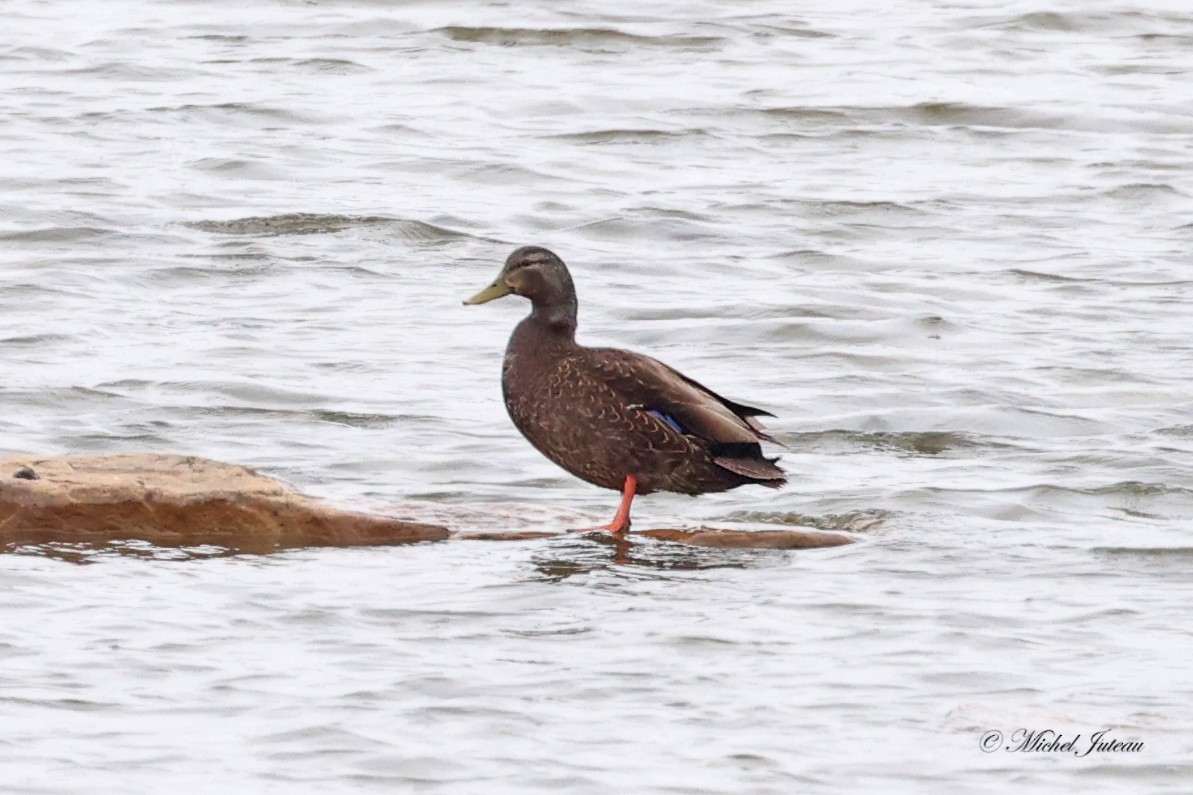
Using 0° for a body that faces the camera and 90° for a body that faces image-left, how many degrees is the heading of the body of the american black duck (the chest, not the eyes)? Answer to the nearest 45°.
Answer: approximately 90°

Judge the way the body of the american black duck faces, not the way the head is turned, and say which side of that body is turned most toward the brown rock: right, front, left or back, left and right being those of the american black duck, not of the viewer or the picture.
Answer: front
